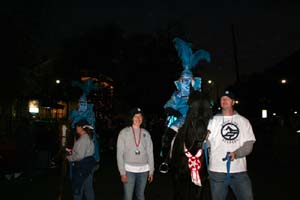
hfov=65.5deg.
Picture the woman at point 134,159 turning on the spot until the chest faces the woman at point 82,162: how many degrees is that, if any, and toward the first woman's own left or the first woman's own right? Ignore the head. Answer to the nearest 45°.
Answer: approximately 135° to the first woman's own right

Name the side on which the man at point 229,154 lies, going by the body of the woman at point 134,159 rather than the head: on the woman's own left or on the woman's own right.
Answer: on the woman's own left
